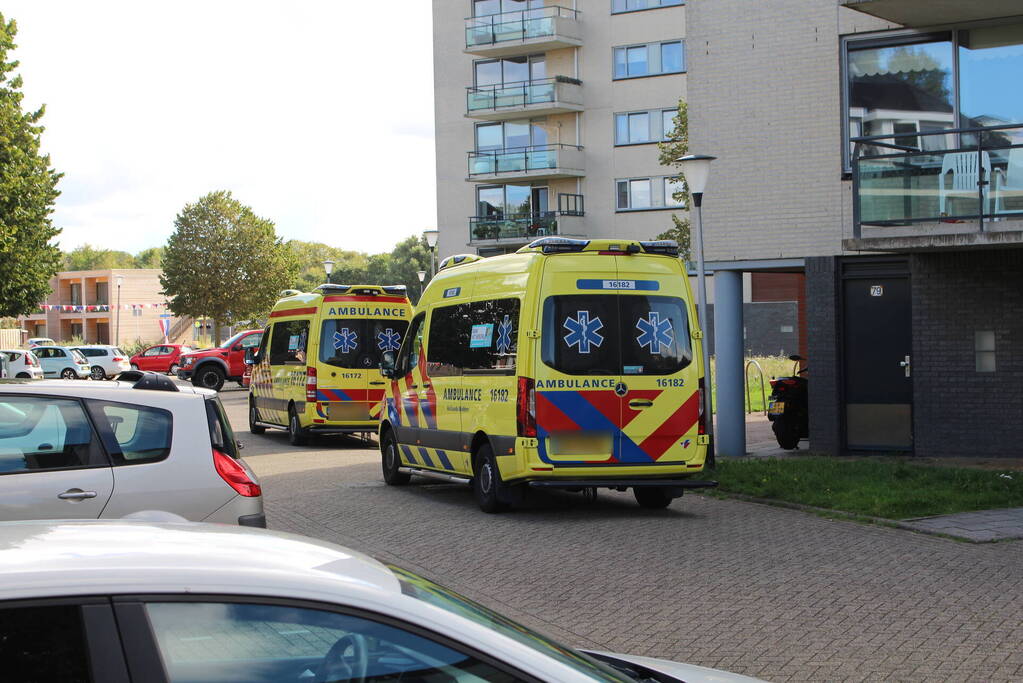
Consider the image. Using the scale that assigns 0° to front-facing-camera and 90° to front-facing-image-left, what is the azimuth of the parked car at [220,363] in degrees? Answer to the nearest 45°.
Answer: approximately 45°

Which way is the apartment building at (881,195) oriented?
toward the camera

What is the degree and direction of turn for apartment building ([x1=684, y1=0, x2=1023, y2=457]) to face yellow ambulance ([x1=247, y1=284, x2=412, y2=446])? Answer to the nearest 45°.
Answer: approximately 90° to its right

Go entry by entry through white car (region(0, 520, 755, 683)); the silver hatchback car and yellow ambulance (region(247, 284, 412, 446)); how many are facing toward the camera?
0

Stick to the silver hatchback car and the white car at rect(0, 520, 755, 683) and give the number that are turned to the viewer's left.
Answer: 1

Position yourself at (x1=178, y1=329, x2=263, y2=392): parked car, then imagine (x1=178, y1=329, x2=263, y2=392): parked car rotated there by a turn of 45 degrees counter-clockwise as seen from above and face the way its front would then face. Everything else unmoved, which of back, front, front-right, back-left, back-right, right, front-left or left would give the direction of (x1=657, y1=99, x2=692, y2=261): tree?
left

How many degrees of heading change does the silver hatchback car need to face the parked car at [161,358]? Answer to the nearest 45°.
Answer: approximately 90° to its right

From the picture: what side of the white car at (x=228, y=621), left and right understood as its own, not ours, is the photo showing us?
right

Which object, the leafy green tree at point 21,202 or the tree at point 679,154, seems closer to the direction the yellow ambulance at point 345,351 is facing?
the leafy green tree

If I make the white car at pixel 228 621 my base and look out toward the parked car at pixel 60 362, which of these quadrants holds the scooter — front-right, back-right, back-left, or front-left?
front-right

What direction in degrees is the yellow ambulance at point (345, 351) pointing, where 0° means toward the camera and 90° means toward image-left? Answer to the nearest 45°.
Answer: approximately 135°

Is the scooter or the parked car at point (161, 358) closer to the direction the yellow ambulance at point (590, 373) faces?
the parked car

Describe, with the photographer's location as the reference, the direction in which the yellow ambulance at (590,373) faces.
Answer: facing away from the viewer and to the left of the viewer

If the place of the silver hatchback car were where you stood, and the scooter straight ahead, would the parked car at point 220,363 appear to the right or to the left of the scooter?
left
